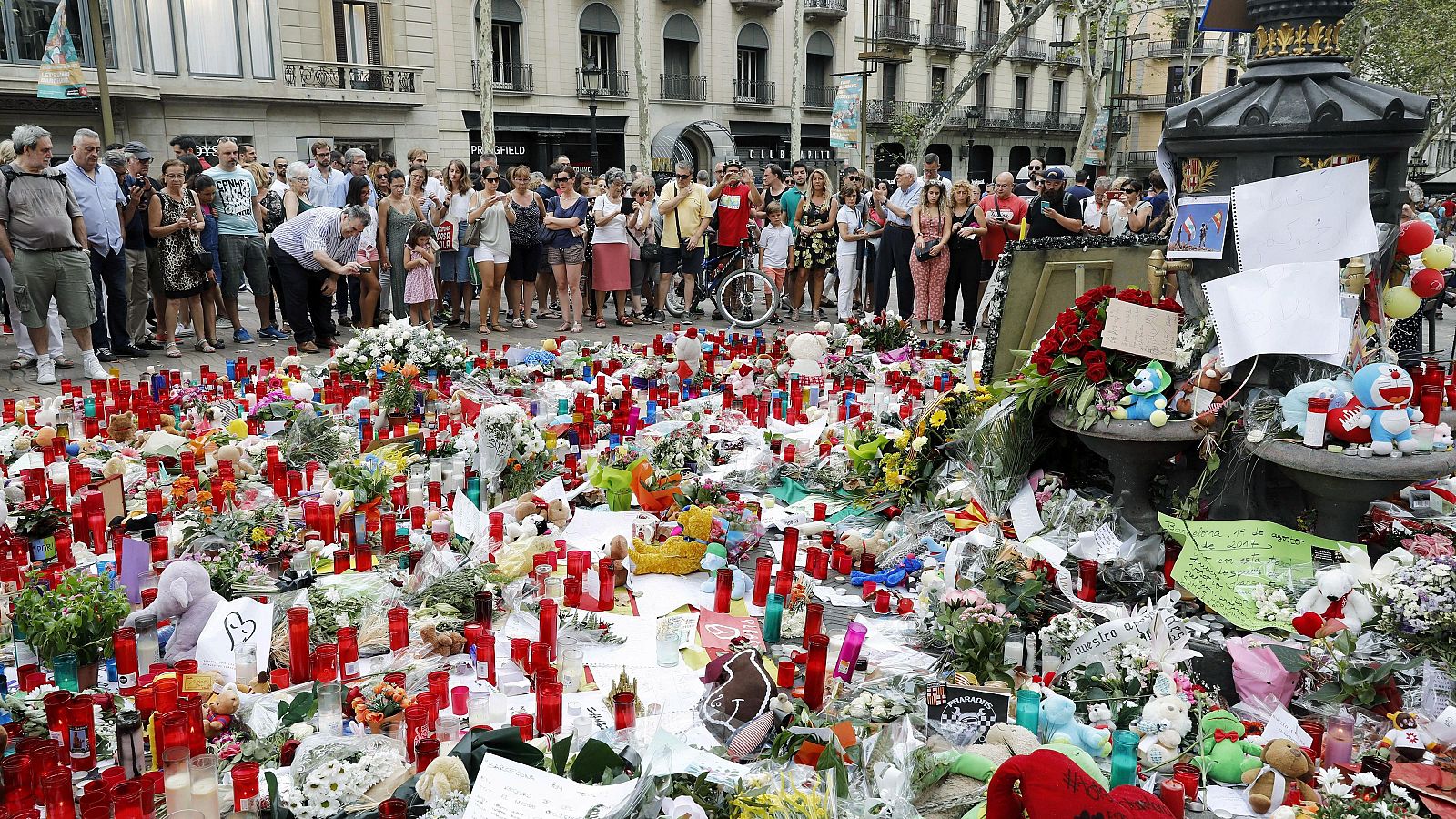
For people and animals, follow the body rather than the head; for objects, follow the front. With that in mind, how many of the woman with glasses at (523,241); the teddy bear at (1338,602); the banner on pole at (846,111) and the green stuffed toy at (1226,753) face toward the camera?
4

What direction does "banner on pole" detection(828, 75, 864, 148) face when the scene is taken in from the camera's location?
facing the viewer

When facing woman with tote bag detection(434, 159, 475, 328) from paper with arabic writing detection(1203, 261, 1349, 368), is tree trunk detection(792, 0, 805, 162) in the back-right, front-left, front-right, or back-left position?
front-right

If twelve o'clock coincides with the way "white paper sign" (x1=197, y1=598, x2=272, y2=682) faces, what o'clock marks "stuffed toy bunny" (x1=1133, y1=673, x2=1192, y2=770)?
The stuffed toy bunny is roughly at 10 o'clock from the white paper sign.

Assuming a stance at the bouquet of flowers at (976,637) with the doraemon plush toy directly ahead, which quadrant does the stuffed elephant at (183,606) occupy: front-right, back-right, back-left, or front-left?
back-left

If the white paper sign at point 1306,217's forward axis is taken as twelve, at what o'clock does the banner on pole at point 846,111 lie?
The banner on pole is roughly at 5 o'clock from the white paper sign.

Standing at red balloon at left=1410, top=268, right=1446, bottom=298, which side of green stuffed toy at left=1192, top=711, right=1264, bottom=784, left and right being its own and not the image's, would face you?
back

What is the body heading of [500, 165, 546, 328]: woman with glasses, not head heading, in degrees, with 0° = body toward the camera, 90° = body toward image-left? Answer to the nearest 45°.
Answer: approximately 0°

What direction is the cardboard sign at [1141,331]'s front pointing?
toward the camera

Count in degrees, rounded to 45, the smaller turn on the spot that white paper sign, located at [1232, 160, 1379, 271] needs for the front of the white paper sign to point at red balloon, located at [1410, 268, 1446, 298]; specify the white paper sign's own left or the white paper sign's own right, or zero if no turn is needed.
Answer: approximately 135° to the white paper sign's own left

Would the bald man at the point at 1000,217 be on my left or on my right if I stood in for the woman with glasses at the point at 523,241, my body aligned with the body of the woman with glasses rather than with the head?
on my left

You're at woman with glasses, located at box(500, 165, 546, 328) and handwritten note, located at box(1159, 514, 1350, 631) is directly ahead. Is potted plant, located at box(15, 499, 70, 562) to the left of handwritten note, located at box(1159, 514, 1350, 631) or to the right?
right

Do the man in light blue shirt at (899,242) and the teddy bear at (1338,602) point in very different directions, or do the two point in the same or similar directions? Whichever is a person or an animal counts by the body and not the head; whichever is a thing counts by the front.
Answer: same or similar directions

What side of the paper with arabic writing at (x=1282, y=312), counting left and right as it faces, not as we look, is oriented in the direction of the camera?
front

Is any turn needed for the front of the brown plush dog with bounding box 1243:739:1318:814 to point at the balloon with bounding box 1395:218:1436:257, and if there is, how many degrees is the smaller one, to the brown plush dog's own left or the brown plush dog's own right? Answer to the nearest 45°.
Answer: approximately 180°

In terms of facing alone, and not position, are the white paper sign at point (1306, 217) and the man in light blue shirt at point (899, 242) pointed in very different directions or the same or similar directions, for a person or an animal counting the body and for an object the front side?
same or similar directions

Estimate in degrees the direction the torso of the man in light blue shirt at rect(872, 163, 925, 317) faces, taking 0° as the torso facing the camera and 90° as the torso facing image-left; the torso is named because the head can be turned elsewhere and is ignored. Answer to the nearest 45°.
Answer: approximately 45°
